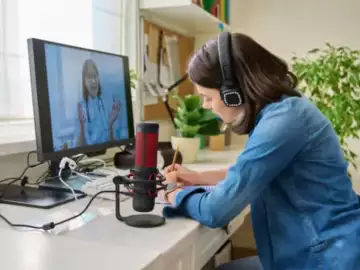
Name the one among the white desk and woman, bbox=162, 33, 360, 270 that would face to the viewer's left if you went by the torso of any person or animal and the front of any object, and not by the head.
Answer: the woman

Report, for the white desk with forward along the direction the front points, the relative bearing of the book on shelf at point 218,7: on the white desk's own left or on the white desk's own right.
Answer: on the white desk's own left

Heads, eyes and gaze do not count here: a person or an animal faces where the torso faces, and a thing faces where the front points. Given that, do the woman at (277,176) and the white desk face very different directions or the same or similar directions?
very different directions

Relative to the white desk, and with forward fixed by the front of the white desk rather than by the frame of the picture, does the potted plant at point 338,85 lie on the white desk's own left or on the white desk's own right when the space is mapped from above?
on the white desk's own left

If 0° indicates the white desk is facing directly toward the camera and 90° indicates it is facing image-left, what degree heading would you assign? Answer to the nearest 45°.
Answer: approximately 315°

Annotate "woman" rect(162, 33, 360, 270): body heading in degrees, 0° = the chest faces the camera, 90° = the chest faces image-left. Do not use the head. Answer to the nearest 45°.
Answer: approximately 90°
